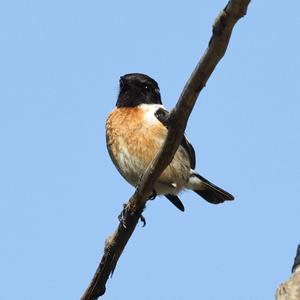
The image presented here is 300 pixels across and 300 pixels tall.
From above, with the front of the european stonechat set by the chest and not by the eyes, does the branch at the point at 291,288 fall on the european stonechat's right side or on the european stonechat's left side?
on the european stonechat's left side

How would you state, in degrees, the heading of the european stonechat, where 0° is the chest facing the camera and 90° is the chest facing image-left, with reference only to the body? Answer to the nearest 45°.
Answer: approximately 45°
